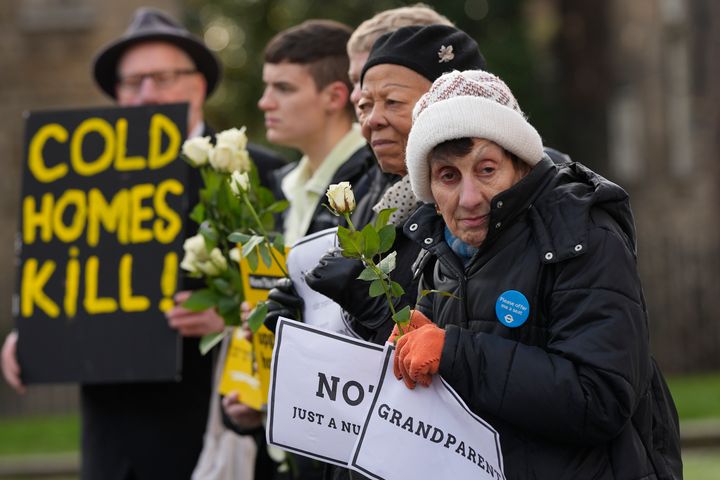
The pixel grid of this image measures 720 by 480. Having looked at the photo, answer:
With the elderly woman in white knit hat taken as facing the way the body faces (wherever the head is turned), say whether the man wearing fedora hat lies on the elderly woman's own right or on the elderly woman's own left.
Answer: on the elderly woman's own right

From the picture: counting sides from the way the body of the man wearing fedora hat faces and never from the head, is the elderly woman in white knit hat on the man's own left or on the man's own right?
on the man's own left

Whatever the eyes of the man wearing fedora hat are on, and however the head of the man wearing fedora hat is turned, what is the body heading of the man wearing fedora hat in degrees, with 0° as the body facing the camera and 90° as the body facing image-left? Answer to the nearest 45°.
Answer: approximately 45°

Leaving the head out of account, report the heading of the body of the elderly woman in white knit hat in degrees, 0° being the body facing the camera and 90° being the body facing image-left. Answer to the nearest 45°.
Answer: approximately 45°
